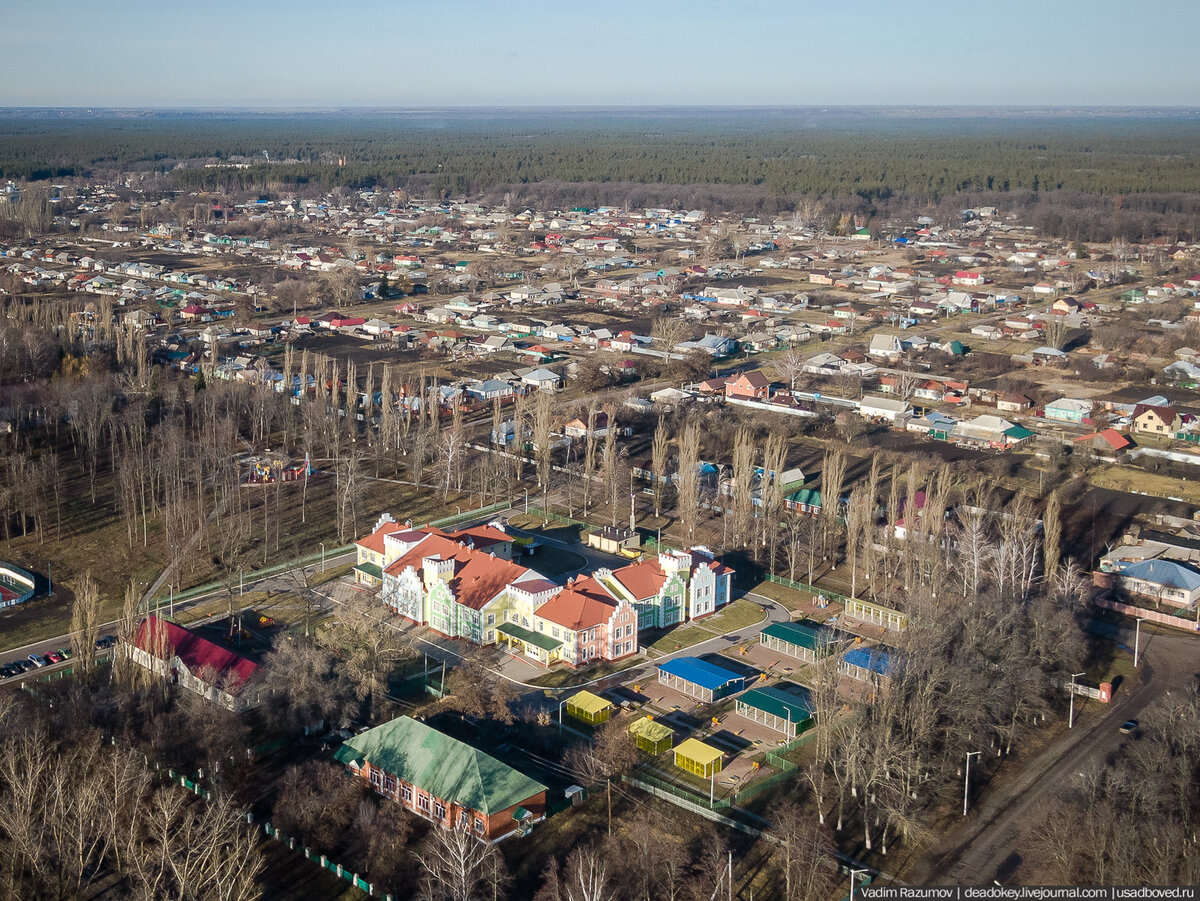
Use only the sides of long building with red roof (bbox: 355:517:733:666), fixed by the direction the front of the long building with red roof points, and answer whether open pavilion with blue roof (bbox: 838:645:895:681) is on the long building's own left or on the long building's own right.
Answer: on the long building's own left

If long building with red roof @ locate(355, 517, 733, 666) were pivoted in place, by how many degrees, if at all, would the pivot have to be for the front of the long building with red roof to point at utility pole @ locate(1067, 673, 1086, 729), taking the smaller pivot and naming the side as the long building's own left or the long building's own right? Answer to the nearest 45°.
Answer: approximately 90° to the long building's own left

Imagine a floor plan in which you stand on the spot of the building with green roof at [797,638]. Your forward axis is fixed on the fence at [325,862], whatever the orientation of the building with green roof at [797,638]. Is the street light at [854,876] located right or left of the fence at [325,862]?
left

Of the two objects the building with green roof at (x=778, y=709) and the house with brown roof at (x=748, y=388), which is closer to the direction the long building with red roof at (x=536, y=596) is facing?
the building with green roof

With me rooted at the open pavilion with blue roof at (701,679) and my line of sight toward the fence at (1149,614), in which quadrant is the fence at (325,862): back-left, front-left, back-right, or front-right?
back-right

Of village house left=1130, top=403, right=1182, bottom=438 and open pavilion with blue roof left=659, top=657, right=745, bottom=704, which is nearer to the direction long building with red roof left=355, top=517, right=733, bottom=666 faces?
the open pavilion with blue roof

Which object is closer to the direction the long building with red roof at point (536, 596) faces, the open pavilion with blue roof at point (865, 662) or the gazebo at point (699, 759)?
the gazebo

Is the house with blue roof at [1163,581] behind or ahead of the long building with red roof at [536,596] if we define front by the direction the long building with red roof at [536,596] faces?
behind

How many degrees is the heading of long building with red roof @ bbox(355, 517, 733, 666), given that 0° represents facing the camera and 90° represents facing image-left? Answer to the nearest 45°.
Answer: approximately 45°
